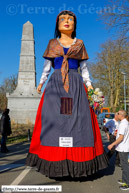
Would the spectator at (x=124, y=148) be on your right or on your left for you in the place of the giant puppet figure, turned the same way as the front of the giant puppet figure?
on your left

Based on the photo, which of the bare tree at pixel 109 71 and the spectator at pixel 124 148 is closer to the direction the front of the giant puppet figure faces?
the spectator

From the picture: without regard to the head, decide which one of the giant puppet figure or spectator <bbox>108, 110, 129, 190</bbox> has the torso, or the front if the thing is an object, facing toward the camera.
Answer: the giant puppet figure

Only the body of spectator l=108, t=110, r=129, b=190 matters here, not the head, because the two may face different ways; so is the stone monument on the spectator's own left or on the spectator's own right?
on the spectator's own right

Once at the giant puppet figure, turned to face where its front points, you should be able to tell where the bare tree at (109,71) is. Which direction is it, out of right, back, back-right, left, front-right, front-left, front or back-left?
back

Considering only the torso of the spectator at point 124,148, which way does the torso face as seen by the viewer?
to the viewer's left

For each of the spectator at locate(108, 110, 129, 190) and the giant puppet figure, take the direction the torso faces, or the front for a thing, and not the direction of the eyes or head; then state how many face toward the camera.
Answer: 1

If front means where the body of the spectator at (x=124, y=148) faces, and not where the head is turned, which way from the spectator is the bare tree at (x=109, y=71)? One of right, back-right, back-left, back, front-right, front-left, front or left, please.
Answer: right

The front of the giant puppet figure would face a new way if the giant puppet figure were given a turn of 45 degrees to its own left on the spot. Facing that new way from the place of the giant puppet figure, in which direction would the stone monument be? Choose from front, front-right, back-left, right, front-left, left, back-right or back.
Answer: back-left

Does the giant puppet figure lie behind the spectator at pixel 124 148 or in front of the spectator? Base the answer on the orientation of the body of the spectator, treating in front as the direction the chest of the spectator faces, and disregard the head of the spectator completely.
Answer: in front

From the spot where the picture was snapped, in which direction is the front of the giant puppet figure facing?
facing the viewer

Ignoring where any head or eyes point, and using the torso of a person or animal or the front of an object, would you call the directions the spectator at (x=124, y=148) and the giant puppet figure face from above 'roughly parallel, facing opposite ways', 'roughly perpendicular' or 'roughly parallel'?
roughly perpendicular
